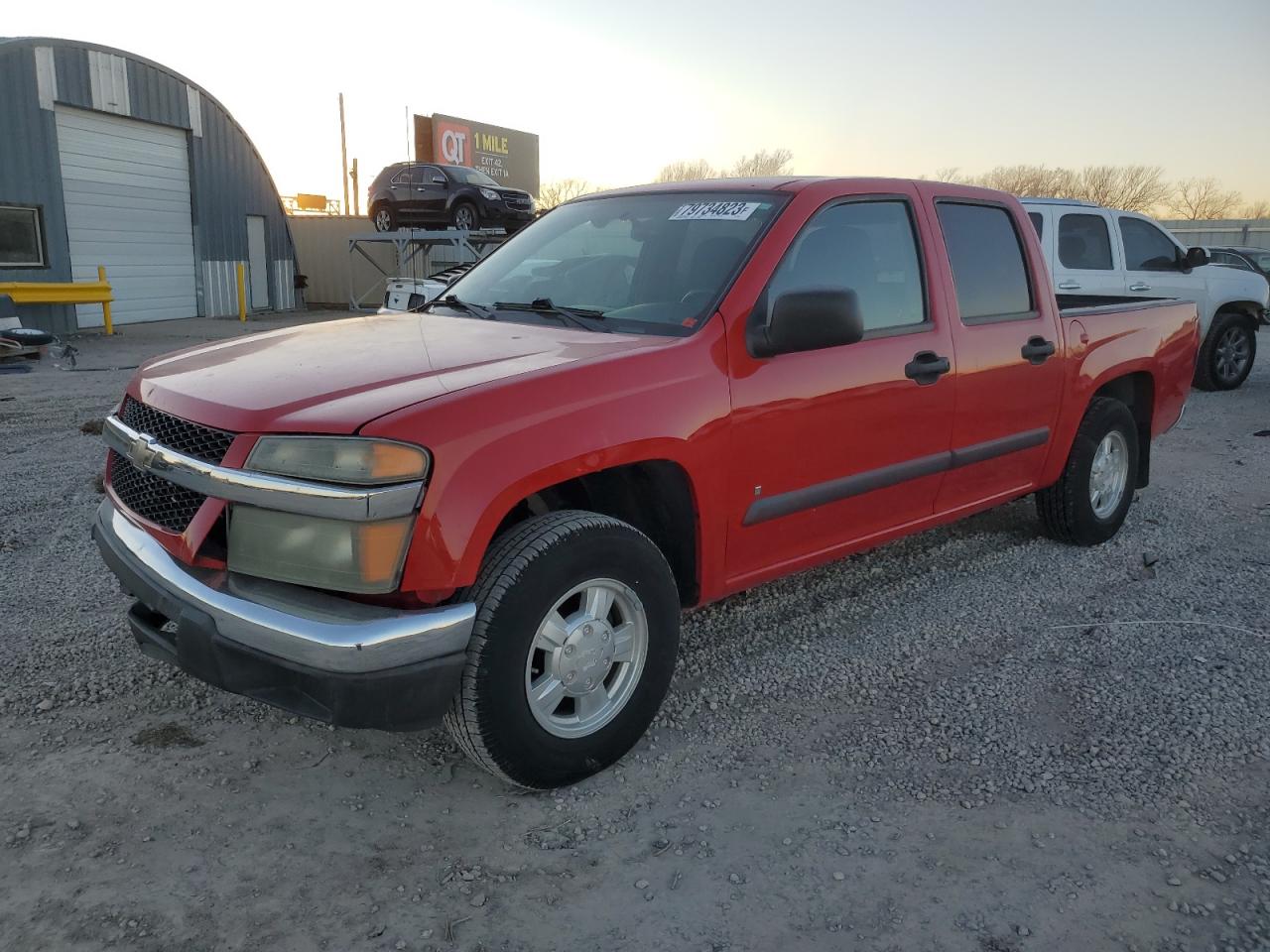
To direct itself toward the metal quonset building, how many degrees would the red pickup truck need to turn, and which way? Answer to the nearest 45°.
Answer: approximately 90° to its right

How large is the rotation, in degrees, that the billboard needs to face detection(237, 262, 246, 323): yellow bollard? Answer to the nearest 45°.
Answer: approximately 45° to its right

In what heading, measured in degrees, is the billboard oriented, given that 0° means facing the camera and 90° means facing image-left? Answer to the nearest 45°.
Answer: approximately 315°

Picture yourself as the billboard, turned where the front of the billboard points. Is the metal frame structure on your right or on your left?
on your right

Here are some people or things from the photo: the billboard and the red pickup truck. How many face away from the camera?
0

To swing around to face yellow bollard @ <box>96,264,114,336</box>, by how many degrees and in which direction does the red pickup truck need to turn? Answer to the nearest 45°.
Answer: approximately 90° to its right

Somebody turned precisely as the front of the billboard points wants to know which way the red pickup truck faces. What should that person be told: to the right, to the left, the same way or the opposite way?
to the right

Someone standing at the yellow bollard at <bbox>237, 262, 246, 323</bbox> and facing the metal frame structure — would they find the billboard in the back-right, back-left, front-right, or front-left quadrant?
front-left

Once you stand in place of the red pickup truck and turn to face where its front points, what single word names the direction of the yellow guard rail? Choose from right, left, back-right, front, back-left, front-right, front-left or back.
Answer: right

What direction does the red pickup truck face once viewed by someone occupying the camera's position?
facing the viewer and to the left of the viewer

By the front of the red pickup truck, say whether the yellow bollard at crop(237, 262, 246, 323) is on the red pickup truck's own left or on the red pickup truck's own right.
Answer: on the red pickup truck's own right
